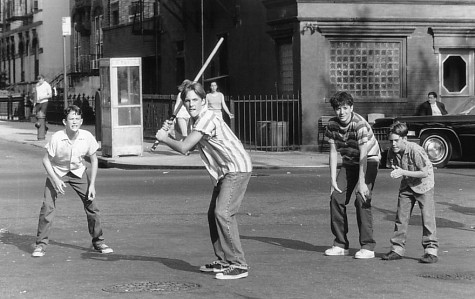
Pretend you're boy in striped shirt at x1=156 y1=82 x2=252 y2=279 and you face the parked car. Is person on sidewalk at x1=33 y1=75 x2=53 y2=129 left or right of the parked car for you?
left

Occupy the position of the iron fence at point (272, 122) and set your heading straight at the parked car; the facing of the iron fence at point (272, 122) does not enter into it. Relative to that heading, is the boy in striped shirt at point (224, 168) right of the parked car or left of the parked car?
right

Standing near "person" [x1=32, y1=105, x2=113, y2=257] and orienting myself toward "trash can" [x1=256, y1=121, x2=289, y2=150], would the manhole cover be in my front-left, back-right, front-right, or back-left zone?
back-right

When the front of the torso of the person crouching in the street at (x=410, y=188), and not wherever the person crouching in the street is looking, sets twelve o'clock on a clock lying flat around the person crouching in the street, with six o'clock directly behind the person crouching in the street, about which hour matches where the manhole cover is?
The manhole cover is roughly at 12 o'clock from the person crouching in the street.

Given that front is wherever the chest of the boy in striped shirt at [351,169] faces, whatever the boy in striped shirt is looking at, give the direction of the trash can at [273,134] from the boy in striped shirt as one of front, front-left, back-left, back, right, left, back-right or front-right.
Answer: back-right

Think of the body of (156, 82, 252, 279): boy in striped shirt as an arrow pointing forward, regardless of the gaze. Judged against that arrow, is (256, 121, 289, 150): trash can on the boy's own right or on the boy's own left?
on the boy's own right

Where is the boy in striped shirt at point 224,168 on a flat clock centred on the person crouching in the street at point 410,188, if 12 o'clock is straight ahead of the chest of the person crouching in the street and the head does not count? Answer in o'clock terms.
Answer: The boy in striped shirt is roughly at 12 o'clock from the person crouching in the street.

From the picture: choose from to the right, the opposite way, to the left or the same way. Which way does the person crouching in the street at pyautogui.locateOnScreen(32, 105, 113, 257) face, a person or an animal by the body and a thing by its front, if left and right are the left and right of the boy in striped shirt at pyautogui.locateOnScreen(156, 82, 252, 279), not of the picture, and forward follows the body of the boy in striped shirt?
to the left

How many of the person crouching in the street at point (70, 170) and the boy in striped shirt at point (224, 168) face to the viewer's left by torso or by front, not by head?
1

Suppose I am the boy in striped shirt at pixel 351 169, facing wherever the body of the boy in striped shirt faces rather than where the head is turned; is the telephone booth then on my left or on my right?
on my right

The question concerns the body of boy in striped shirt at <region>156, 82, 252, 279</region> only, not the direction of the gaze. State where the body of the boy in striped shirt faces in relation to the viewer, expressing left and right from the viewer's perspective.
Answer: facing to the left of the viewer
